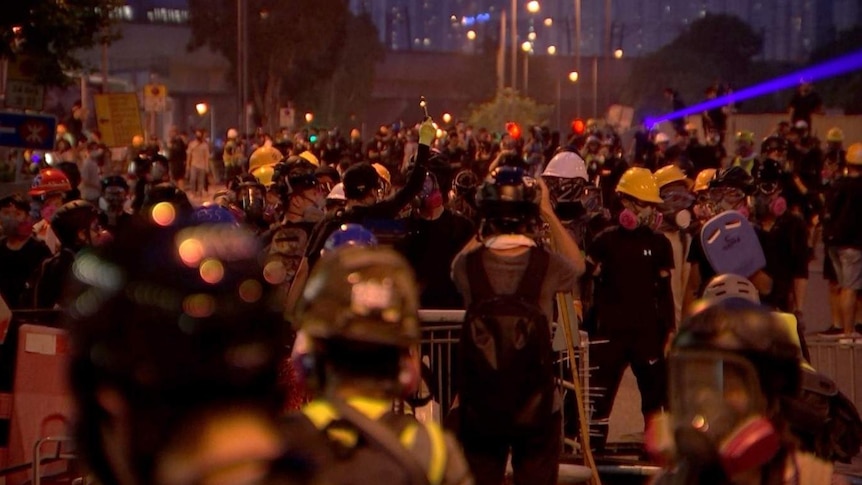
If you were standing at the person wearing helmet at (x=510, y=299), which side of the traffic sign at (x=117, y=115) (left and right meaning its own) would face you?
front

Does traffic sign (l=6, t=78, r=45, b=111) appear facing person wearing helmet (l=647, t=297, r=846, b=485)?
yes

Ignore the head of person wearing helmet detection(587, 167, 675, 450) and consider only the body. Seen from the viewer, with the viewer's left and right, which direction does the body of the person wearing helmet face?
facing the viewer

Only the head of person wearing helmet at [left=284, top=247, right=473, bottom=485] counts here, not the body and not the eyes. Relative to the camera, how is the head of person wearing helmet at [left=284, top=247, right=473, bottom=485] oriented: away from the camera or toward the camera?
away from the camera

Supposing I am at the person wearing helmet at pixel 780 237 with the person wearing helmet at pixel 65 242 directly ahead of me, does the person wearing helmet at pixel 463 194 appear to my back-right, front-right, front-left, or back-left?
front-right

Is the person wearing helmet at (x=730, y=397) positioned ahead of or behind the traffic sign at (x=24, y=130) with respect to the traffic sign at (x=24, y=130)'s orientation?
ahead

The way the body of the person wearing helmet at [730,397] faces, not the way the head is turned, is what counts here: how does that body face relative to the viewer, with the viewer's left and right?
facing the viewer and to the left of the viewer

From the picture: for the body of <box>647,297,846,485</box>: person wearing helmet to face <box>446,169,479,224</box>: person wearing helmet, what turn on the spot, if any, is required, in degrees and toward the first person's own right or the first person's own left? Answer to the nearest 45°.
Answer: approximately 135° to the first person's own right

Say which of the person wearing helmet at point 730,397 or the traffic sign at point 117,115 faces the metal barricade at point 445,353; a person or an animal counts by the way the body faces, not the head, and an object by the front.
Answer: the traffic sign

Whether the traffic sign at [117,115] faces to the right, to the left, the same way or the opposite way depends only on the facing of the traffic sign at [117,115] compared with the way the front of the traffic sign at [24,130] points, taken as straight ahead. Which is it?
the same way

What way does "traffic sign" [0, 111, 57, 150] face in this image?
toward the camera

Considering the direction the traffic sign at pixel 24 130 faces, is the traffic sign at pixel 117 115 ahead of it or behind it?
behind

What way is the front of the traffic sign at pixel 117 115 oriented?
toward the camera

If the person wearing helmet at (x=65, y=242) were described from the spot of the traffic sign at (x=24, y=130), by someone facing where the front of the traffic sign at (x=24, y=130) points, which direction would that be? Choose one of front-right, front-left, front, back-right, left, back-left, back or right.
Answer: front
